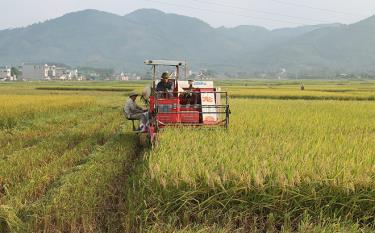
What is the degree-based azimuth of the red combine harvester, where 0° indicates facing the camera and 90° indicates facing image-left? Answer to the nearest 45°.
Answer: approximately 0°
